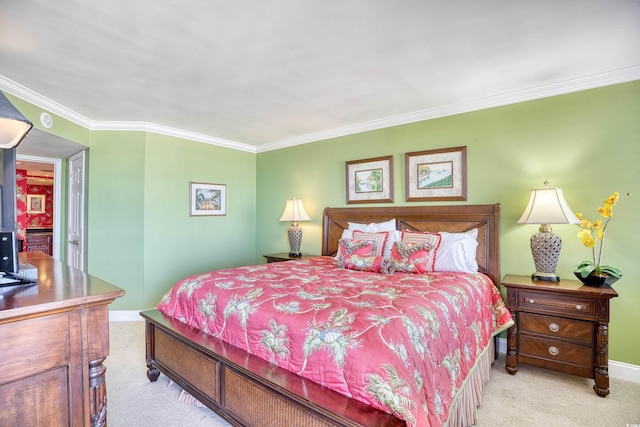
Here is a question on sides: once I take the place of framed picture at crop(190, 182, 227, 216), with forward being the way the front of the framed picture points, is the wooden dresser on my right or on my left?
on my right

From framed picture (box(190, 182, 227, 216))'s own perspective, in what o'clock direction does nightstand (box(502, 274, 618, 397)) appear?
The nightstand is roughly at 12 o'clock from the framed picture.

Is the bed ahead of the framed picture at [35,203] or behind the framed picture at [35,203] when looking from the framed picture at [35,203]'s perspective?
ahead

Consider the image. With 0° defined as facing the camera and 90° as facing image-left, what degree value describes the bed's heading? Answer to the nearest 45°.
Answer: approximately 45°

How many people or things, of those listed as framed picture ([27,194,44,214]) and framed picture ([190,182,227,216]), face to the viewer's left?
0

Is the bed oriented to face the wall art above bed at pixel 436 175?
no

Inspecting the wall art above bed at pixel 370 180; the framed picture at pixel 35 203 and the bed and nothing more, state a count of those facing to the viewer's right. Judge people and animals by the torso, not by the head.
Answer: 0

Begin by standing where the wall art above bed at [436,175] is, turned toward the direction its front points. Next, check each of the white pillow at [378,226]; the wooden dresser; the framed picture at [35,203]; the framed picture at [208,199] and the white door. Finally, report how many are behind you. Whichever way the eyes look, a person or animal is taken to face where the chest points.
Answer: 0

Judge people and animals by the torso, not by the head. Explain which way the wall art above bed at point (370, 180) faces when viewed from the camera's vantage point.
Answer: facing the viewer and to the left of the viewer

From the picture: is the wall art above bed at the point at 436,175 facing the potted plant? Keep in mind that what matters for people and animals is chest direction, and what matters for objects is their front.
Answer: no

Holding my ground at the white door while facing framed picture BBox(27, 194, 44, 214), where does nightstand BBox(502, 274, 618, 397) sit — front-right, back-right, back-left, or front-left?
back-right

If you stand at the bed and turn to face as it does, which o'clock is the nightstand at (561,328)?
The nightstand is roughly at 7 o'clock from the bed.

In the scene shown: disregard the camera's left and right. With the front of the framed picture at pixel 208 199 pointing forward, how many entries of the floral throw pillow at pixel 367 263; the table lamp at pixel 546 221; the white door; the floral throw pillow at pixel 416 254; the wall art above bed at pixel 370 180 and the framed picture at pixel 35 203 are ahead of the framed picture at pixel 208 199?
4

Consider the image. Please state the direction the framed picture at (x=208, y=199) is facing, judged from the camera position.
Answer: facing the viewer and to the right of the viewer

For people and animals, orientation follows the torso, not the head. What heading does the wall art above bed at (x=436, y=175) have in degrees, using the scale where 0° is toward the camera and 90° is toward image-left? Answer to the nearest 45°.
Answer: approximately 45°

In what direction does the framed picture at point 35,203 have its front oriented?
toward the camera
